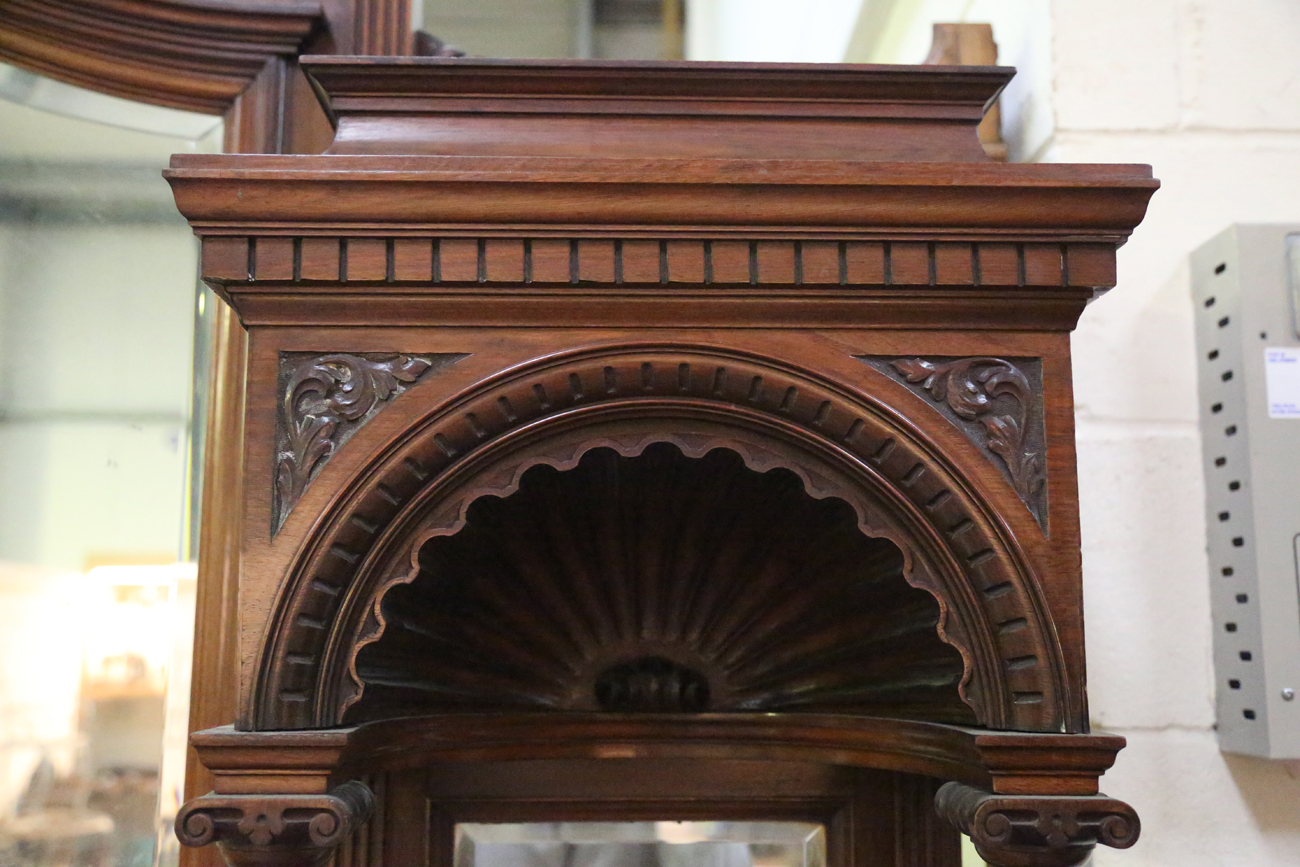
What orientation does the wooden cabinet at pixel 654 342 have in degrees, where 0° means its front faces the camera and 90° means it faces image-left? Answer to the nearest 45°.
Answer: approximately 0°
